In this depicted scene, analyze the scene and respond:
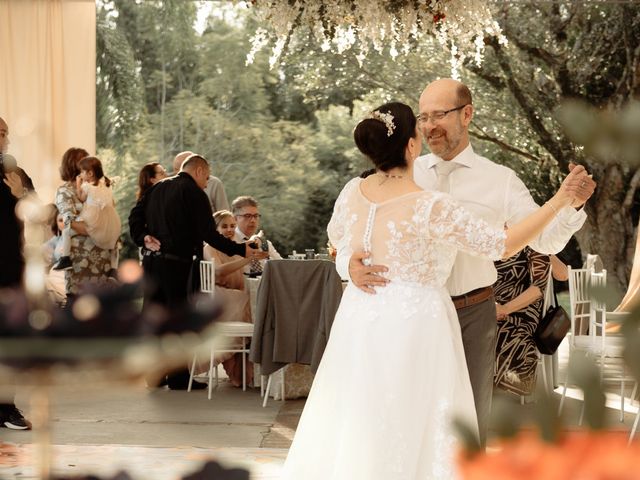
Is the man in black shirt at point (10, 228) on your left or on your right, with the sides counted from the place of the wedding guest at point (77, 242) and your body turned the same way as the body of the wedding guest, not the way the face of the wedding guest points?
on your right

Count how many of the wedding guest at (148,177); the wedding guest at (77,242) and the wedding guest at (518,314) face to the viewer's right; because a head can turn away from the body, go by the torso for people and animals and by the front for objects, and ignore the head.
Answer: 2

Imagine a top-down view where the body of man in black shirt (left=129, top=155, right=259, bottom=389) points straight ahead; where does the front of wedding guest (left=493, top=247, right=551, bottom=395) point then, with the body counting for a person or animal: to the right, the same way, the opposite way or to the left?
the opposite way

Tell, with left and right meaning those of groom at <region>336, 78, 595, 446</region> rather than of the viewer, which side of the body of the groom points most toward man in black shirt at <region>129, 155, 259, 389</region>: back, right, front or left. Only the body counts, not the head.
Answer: right

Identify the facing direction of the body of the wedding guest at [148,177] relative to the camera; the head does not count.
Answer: to the viewer's right

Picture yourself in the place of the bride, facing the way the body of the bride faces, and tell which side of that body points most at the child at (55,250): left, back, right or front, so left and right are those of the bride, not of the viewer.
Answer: left

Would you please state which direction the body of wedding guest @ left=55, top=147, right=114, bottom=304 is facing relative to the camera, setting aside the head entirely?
to the viewer's right

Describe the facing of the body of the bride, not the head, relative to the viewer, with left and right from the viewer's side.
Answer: facing away from the viewer and to the right of the viewer

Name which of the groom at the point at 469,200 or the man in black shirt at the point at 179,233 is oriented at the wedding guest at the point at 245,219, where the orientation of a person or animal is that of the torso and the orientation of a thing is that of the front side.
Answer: the man in black shirt
